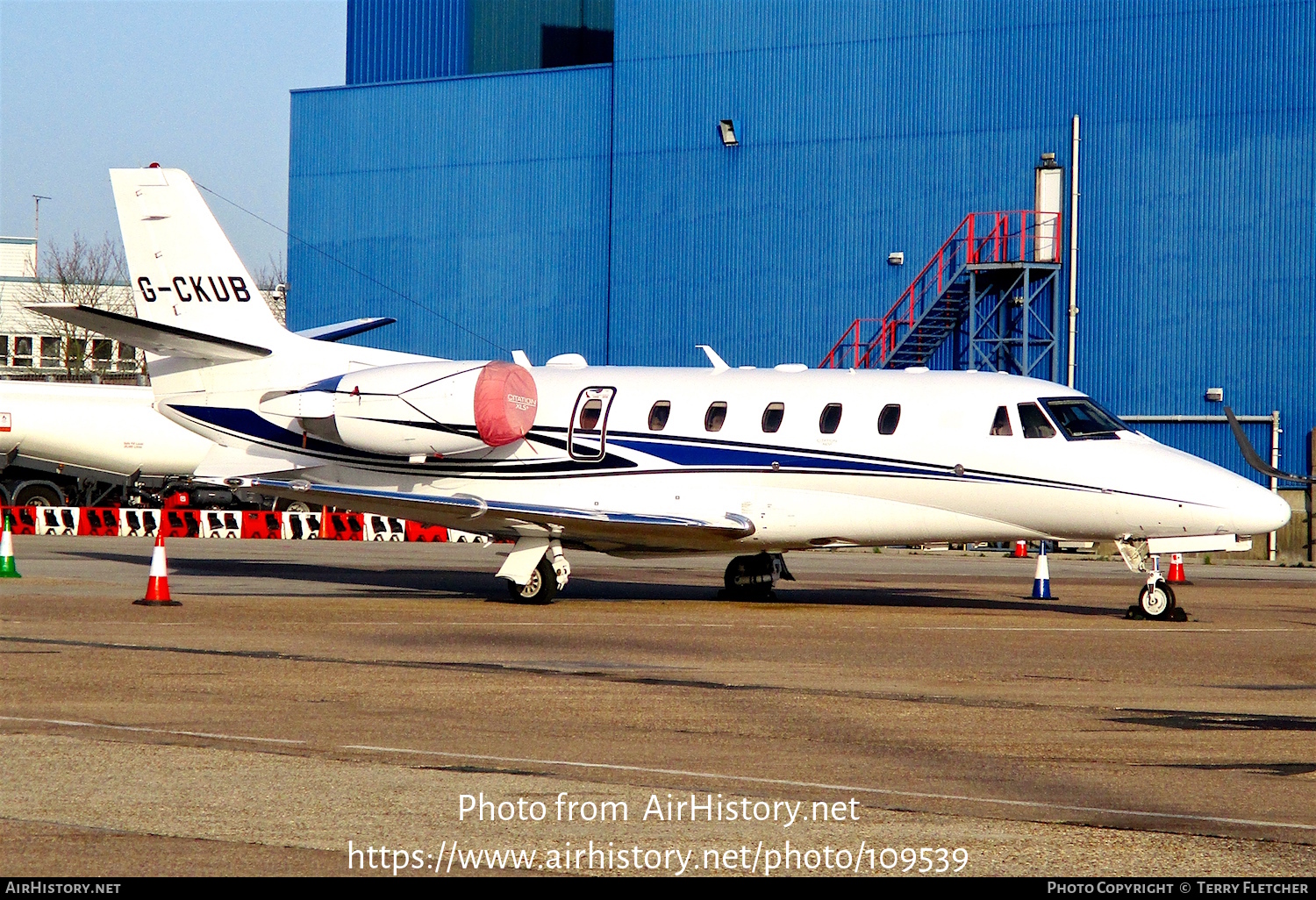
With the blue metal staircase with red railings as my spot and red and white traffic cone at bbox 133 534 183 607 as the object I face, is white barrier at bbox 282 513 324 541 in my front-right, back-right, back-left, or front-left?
front-right

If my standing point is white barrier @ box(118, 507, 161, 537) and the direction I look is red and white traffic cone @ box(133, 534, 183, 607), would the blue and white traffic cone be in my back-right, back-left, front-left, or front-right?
front-left

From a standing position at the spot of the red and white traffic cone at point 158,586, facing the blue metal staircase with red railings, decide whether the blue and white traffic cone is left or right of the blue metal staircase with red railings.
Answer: right

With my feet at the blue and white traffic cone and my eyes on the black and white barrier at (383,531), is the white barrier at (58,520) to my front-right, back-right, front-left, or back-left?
front-left
